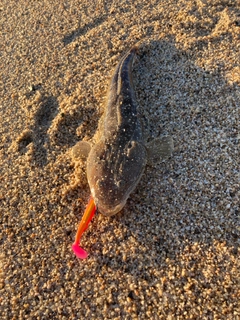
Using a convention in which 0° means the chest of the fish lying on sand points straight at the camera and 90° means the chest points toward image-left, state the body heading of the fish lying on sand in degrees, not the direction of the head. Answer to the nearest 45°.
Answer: approximately 0°
